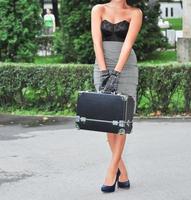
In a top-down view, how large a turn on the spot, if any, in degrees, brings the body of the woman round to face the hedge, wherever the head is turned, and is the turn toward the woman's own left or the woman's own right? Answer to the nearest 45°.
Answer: approximately 180°

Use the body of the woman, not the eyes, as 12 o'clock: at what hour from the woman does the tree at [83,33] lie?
The tree is roughly at 6 o'clock from the woman.

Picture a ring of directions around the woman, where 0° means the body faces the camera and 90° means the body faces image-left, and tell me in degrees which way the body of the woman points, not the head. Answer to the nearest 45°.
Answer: approximately 0°

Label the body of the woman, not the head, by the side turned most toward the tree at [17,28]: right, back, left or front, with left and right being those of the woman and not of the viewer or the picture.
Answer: back
